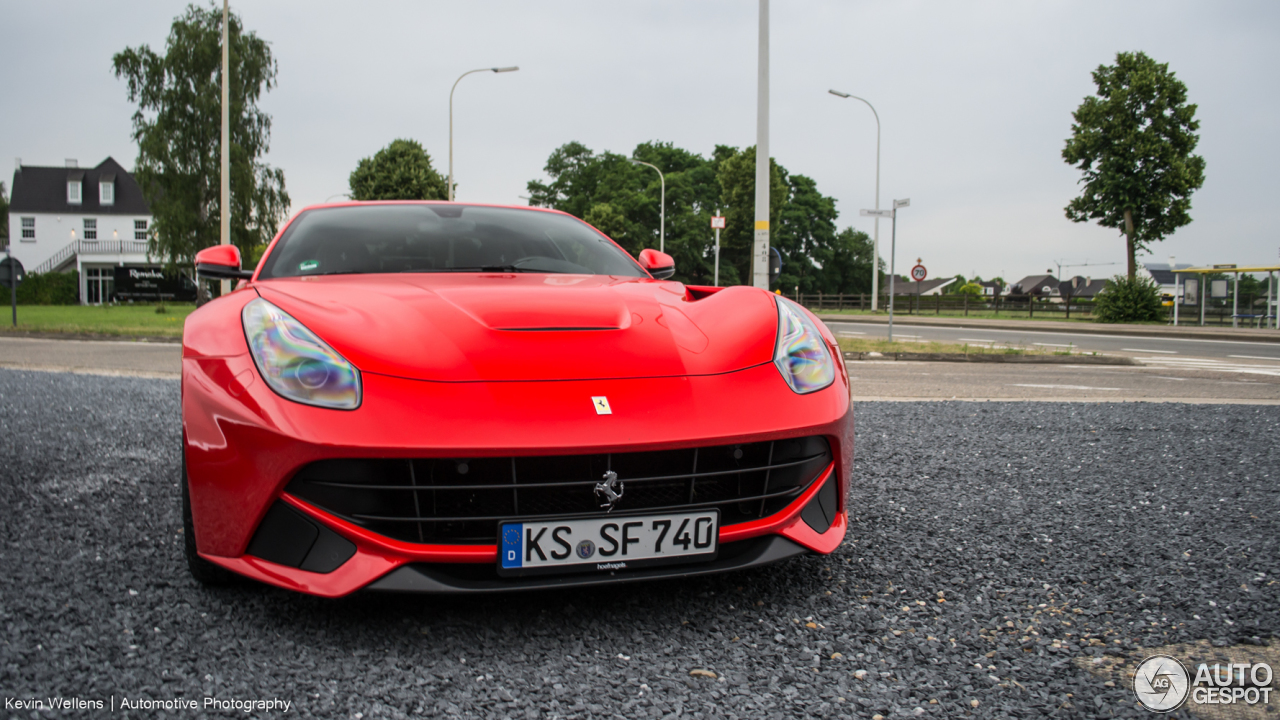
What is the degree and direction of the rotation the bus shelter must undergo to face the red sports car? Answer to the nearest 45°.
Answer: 0° — it already faces it

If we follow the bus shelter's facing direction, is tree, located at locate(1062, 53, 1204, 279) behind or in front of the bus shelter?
behind

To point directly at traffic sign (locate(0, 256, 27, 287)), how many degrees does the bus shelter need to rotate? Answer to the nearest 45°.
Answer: approximately 45° to its right

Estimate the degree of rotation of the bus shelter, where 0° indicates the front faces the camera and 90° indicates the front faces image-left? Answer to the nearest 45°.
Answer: approximately 0°

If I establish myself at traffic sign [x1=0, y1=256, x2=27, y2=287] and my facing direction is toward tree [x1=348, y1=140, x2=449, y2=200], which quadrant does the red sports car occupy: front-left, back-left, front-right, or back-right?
back-right

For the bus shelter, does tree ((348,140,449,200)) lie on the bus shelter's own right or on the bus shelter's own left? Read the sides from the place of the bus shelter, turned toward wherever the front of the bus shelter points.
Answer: on the bus shelter's own right
